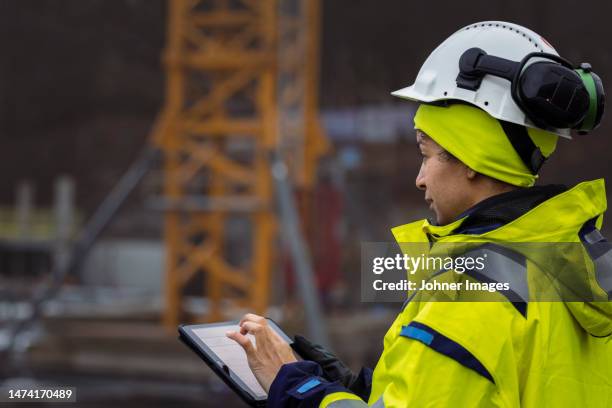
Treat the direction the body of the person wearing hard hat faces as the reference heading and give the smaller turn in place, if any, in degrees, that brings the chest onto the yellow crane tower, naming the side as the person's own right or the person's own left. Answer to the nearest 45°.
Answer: approximately 45° to the person's own right

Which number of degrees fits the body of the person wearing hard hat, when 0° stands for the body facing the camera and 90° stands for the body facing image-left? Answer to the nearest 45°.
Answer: approximately 135°

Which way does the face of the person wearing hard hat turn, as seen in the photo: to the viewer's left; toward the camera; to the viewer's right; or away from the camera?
to the viewer's left
